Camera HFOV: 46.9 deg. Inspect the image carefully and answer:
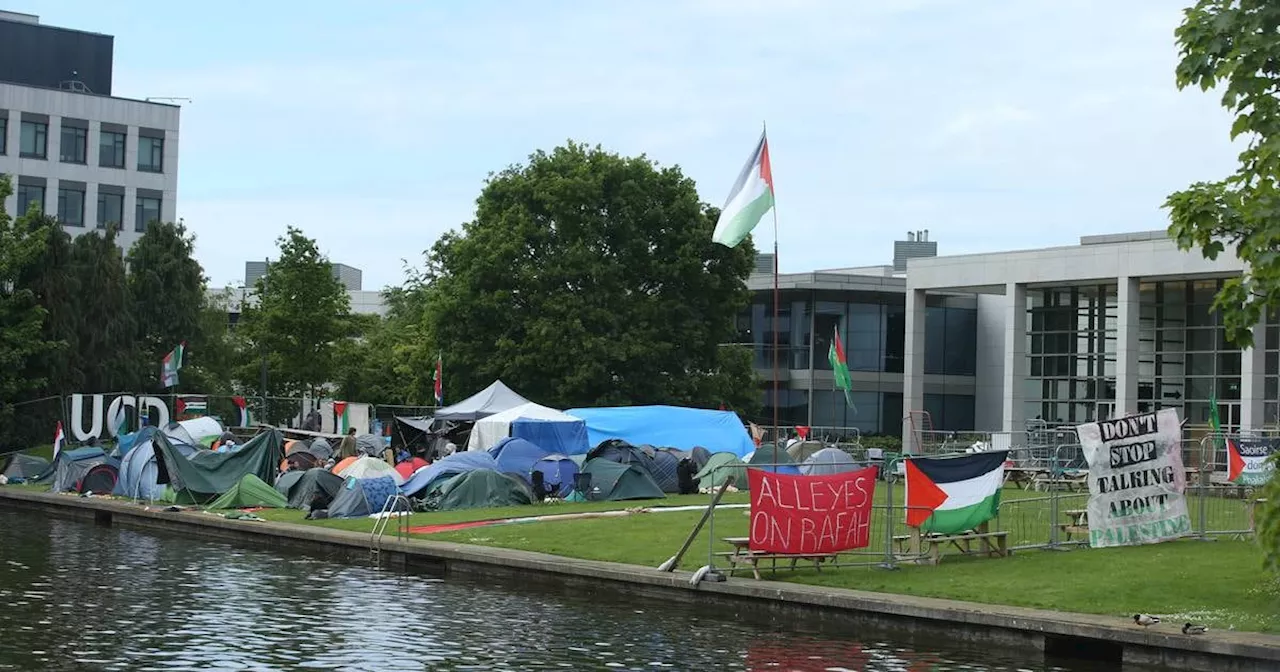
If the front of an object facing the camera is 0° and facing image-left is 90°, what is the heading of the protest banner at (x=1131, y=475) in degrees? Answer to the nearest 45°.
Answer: approximately 0°

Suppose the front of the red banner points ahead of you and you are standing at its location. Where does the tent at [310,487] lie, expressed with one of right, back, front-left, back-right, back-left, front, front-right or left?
back-right

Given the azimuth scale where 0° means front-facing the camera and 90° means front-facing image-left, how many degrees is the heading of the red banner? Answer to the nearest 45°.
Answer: approximately 0°

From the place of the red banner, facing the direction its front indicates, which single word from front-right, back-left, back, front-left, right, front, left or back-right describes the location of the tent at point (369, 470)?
back-right

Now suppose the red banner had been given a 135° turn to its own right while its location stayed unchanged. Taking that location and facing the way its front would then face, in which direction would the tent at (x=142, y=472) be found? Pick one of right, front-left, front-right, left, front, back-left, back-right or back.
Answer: front

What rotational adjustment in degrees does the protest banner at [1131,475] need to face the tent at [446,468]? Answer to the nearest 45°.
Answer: approximately 135° to its right

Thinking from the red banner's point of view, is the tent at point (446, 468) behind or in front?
behind

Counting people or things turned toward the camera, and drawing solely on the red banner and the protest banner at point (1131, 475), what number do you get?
2

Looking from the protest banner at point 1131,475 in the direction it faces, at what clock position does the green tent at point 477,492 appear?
The green tent is roughly at 4 o'clock from the protest banner.

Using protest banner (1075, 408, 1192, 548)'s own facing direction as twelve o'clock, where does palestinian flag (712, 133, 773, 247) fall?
The palestinian flag is roughly at 3 o'clock from the protest banner.
